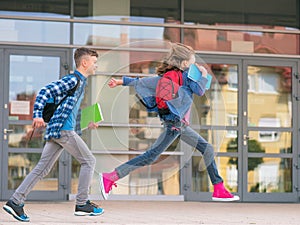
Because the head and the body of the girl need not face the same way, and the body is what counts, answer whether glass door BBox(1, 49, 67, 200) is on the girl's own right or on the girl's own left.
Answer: on the girl's own left
